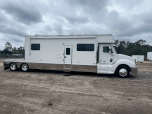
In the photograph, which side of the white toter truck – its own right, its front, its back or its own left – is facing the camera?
right
